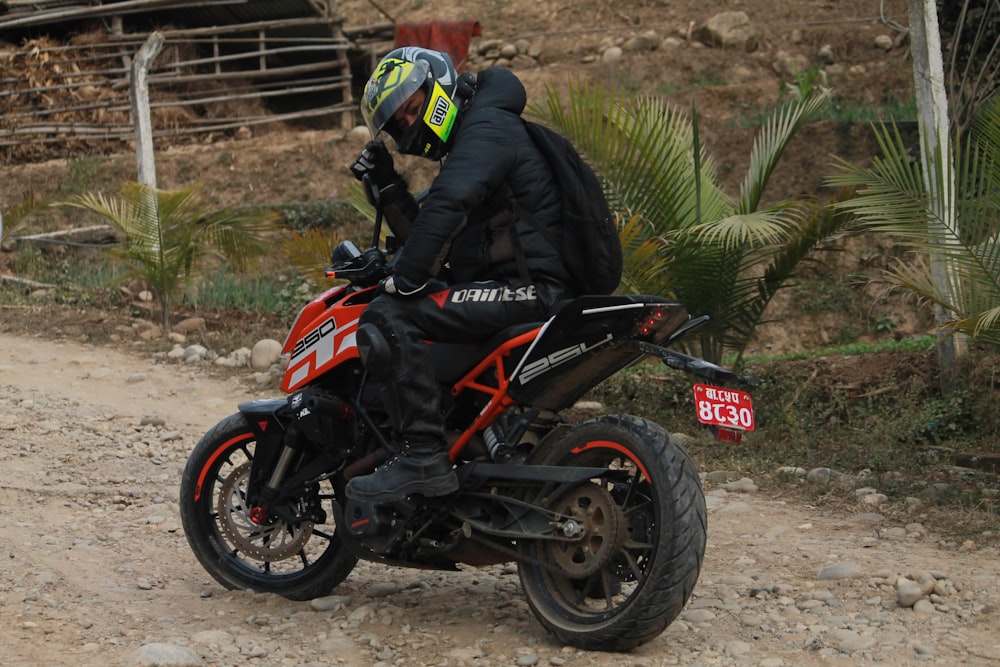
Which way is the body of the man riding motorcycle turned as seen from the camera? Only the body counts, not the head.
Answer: to the viewer's left

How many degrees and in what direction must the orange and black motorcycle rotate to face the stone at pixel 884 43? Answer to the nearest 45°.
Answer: approximately 45° to its right

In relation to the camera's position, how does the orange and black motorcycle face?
facing away from the viewer and to the left of the viewer

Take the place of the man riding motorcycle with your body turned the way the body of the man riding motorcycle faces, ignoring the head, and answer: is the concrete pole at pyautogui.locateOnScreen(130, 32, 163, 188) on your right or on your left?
on your right

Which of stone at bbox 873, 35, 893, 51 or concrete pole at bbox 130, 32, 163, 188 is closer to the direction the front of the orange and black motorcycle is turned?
the concrete pole

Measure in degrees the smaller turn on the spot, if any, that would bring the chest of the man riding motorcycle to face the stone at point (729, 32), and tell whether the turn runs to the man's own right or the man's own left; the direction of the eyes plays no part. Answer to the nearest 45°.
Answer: approximately 90° to the man's own right
